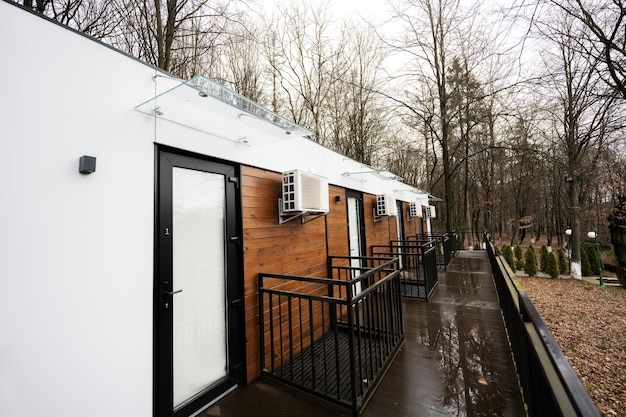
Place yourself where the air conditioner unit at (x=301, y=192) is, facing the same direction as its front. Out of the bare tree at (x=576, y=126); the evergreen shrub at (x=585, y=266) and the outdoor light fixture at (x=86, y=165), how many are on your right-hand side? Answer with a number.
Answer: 1

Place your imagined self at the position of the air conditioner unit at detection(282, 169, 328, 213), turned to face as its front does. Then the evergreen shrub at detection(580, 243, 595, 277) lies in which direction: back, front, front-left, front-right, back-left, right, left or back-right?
left

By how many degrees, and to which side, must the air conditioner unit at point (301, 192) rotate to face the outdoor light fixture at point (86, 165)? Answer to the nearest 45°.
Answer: approximately 90° to its right

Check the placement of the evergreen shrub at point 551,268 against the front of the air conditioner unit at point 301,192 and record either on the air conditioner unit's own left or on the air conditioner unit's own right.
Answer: on the air conditioner unit's own left

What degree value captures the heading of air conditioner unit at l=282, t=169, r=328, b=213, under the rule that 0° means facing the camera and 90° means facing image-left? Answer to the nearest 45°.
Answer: approximately 315°

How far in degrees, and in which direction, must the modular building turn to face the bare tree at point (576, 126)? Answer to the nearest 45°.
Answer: approximately 45° to its left

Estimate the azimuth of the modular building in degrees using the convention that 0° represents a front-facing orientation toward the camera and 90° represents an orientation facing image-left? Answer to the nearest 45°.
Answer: approximately 315°
